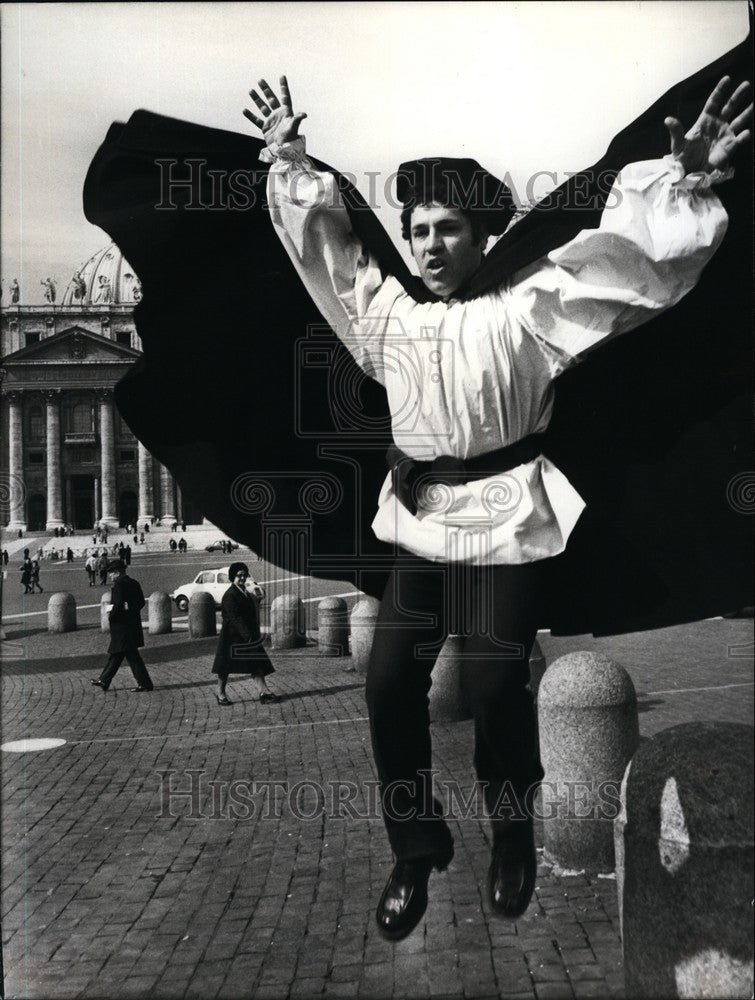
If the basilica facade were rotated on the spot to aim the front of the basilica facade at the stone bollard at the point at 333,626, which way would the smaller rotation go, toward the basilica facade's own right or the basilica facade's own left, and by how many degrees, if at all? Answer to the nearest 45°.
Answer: approximately 45° to the basilica facade's own left

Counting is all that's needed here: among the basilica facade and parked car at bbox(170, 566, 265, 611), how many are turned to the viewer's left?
1

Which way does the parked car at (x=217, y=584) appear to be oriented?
to the viewer's left

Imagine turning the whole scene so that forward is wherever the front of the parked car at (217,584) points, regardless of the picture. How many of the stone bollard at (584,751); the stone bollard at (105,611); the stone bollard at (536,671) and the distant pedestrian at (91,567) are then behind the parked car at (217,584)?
2

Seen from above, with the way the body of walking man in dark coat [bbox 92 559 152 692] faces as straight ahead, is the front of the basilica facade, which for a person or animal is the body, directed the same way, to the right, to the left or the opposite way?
to the left

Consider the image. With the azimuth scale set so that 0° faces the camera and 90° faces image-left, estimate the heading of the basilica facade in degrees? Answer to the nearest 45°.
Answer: approximately 0°

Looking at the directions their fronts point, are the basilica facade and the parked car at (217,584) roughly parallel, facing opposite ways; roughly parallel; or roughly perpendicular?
roughly perpendicular

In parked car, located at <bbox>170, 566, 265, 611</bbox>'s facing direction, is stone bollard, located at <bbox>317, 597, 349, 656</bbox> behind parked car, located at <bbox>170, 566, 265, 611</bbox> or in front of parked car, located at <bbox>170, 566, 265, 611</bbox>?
behind

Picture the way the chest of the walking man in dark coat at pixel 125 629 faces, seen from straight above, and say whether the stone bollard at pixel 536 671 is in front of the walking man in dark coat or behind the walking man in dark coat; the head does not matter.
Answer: behind

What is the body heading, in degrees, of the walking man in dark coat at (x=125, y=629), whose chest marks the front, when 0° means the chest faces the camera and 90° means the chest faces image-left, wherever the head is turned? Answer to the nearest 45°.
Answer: approximately 90°

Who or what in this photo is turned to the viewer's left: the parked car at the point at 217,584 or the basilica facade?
the parked car

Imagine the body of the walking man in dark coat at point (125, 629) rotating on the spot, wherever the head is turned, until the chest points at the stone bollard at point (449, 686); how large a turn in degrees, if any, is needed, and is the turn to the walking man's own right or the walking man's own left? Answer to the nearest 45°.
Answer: approximately 135° to the walking man's own left
